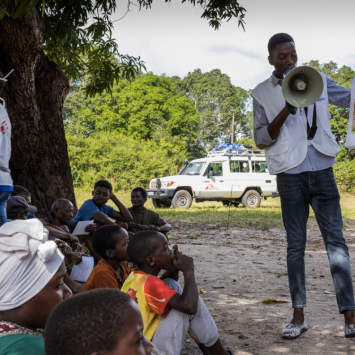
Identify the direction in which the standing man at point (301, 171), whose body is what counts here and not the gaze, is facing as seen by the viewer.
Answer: toward the camera

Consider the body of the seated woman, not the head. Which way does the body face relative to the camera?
to the viewer's right

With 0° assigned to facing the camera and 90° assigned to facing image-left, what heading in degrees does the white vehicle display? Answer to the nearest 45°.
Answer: approximately 45°

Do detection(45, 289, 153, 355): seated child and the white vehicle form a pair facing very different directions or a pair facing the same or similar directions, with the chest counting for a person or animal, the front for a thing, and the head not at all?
very different directions

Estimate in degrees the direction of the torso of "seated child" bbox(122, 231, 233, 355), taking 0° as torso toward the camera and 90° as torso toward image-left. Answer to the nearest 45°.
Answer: approximately 270°

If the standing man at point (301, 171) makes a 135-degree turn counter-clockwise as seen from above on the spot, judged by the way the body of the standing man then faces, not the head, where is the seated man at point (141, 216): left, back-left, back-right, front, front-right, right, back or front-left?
left

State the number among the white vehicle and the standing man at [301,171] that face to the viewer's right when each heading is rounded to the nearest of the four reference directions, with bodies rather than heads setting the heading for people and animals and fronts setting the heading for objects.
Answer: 0

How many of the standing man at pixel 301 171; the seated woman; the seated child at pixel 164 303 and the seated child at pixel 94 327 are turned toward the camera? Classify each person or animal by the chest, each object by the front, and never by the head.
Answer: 1

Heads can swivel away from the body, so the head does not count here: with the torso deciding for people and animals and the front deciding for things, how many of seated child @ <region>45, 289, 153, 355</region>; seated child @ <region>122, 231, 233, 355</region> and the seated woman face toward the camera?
0

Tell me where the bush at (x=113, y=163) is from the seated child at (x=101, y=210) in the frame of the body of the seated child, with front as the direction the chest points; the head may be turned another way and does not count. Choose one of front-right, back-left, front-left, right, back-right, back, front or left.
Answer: back-left

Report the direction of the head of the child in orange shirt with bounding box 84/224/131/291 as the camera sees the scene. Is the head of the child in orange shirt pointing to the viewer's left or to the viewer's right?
to the viewer's right

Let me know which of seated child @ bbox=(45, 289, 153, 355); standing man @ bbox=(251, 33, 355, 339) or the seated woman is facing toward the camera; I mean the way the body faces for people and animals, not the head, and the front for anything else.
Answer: the standing man

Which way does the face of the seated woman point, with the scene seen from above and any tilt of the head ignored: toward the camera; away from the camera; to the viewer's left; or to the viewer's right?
to the viewer's right

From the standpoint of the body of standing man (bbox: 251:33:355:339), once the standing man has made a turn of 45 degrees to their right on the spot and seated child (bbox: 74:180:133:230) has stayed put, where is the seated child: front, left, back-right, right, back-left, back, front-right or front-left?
right

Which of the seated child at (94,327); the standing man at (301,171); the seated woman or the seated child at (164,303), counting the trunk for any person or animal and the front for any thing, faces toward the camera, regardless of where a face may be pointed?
the standing man

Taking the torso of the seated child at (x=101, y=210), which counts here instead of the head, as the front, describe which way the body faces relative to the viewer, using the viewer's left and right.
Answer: facing the viewer and to the right of the viewer
